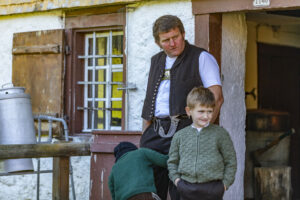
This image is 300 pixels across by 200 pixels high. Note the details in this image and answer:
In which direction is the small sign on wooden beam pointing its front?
toward the camera

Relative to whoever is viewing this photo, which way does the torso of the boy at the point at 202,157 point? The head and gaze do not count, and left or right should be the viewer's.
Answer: facing the viewer

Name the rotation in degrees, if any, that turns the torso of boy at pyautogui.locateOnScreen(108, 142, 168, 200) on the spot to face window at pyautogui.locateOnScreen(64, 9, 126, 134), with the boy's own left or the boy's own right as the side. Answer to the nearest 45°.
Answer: approximately 45° to the boy's own left

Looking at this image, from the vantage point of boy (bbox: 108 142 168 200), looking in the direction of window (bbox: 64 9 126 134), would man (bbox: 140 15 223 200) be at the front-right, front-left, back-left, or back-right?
front-right

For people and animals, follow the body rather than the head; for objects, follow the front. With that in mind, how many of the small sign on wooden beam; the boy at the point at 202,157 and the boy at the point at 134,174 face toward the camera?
2

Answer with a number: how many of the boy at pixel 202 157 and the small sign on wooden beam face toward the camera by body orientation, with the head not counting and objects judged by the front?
2

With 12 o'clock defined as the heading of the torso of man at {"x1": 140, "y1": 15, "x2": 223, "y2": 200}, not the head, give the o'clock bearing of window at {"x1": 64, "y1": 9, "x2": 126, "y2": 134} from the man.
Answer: The window is roughly at 4 o'clock from the man.

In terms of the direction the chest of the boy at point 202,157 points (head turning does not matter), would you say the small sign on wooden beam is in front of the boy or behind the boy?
behind

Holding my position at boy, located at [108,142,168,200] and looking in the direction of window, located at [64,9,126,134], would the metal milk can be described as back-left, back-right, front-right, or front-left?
front-left

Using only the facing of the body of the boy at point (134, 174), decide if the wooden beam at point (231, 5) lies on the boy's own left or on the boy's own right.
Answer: on the boy's own right

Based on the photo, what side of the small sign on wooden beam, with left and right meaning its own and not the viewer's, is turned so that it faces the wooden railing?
right

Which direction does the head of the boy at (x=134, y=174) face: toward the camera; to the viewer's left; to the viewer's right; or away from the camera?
away from the camera

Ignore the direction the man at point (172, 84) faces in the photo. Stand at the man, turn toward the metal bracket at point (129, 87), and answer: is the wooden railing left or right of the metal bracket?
left

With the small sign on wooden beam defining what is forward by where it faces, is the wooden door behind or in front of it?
behind

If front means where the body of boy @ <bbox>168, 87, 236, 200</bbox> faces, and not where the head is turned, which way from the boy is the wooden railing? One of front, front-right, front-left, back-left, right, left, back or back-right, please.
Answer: back-right
